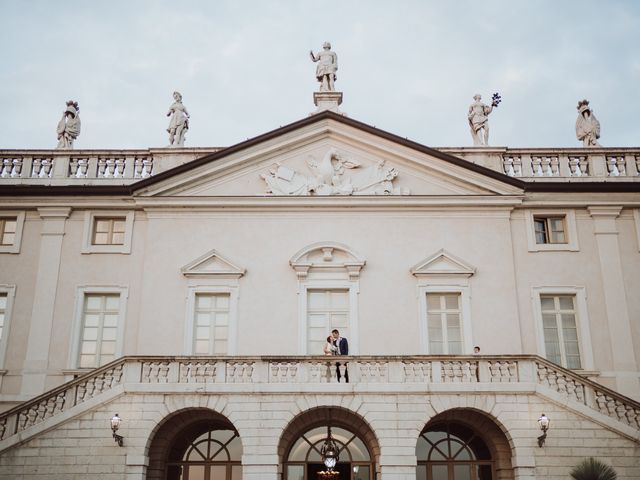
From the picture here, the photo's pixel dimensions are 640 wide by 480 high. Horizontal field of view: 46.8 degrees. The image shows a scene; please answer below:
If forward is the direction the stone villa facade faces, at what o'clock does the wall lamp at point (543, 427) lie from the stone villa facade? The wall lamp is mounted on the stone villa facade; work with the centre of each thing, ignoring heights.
The wall lamp is roughly at 10 o'clock from the stone villa facade.

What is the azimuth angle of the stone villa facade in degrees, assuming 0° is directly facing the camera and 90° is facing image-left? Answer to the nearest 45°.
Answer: approximately 0°
